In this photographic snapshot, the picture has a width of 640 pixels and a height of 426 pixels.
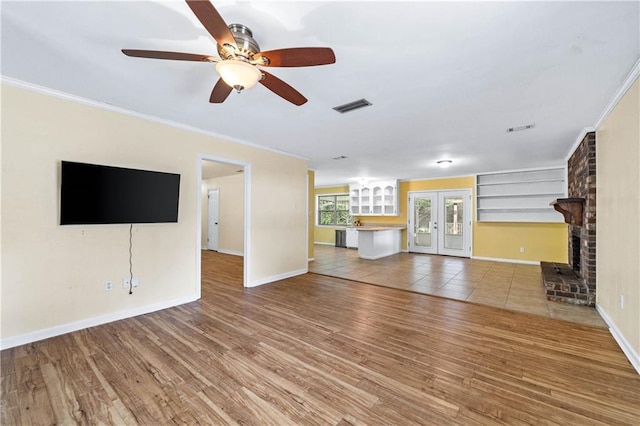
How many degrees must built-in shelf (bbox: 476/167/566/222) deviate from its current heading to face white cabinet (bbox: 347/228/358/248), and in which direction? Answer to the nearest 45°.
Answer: approximately 90° to its right

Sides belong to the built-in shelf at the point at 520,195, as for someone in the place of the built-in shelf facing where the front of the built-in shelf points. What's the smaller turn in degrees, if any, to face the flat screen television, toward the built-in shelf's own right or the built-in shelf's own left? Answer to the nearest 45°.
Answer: approximately 45° to the built-in shelf's own right

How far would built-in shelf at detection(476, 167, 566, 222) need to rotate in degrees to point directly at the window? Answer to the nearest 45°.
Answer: approximately 90° to its right

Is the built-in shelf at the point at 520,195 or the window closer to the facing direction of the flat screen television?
the built-in shelf

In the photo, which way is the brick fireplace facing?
to the viewer's left

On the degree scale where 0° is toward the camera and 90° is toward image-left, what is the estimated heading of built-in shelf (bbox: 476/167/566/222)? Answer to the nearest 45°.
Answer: approximately 0°

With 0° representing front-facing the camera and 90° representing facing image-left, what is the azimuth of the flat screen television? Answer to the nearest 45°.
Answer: approximately 315°

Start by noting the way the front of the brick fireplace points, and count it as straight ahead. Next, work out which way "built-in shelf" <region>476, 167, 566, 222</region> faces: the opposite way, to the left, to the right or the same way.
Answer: to the left

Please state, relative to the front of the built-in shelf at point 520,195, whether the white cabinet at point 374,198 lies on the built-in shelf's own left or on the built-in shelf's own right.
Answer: on the built-in shelf's own right

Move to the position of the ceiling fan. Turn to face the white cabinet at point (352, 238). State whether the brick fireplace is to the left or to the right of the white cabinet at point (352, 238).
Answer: right
